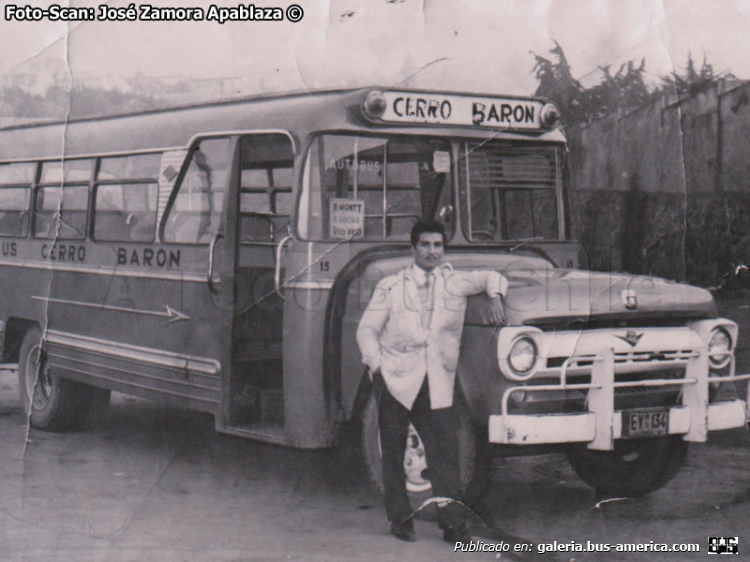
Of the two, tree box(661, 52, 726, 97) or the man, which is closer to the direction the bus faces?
the man

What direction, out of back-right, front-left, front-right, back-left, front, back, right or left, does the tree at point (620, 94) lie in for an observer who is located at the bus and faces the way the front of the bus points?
left

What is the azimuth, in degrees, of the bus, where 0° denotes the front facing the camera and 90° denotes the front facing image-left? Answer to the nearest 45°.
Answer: approximately 315°

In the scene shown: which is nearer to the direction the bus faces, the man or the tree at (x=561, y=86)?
the man

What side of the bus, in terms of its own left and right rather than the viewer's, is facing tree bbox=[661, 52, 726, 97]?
left

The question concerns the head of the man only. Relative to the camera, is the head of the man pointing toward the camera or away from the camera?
toward the camera
